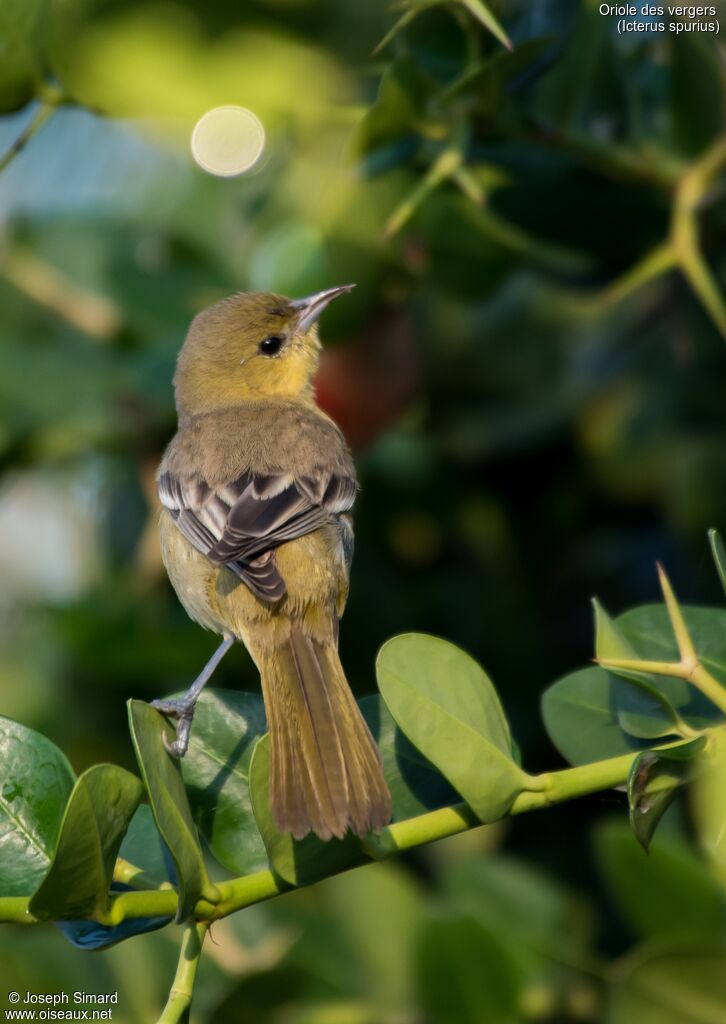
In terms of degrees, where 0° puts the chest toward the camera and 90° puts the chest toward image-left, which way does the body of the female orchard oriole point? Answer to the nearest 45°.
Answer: approximately 180°

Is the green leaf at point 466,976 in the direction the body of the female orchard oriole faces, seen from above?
no

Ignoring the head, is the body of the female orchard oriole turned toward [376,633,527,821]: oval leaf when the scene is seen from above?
no

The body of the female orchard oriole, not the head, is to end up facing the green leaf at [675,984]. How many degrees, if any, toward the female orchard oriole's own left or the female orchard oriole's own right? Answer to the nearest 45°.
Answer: approximately 180°
